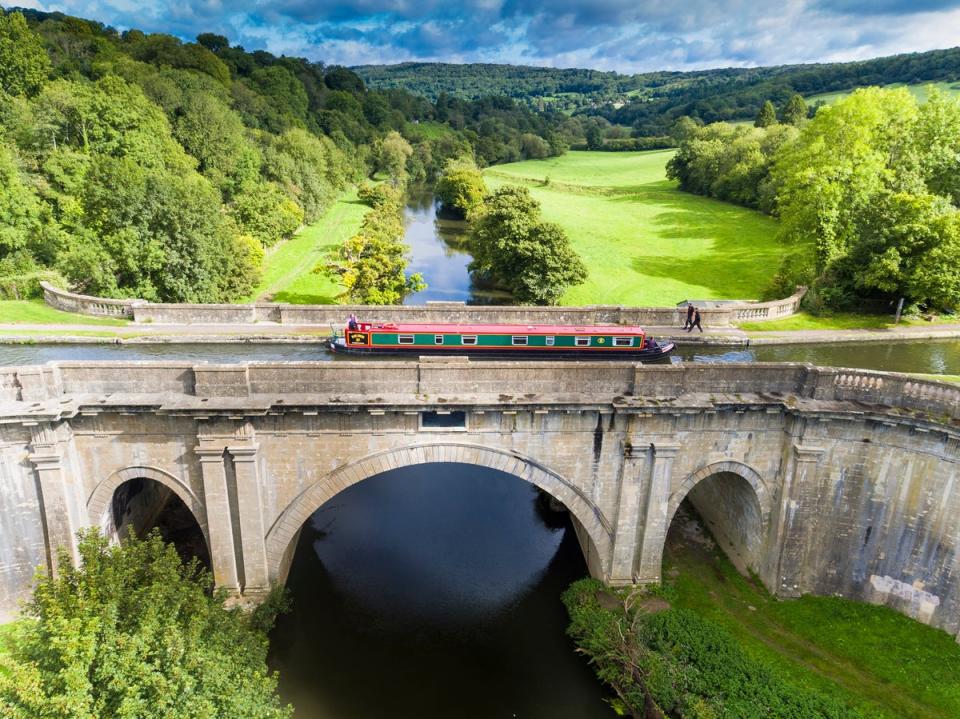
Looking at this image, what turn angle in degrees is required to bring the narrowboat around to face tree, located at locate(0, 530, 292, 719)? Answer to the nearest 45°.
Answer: approximately 135° to its right

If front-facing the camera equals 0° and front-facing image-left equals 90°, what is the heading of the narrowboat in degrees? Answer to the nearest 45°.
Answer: approximately 270°

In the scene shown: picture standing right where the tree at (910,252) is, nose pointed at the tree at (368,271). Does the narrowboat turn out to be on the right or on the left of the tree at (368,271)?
left

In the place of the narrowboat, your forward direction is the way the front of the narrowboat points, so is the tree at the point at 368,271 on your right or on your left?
on your left

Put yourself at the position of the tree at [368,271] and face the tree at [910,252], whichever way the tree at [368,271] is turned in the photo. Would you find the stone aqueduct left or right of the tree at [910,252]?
right

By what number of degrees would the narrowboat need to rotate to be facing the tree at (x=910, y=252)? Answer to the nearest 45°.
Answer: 0° — it already faces it
